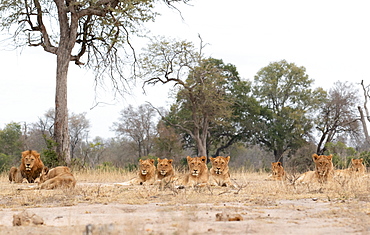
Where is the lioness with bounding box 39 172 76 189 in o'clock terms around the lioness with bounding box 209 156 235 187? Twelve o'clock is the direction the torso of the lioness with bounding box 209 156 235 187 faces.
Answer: the lioness with bounding box 39 172 76 189 is roughly at 2 o'clock from the lioness with bounding box 209 156 235 187.

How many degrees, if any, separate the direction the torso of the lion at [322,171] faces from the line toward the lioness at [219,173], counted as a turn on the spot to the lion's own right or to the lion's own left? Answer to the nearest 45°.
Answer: approximately 90° to the lion's own right

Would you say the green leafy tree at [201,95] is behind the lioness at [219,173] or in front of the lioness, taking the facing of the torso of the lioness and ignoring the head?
behind

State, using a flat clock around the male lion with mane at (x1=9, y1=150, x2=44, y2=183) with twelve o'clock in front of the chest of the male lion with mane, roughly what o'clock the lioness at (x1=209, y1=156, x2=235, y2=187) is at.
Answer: The lioness is roughly at 10 o'clock from the male lion with mane.

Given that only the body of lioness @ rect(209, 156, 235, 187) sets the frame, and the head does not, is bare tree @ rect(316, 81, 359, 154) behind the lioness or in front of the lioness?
behind

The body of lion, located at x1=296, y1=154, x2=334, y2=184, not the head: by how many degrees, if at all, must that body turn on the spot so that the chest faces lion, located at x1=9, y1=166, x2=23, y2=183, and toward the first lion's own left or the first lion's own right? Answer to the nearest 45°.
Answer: approximately 135° to the first lion's own right

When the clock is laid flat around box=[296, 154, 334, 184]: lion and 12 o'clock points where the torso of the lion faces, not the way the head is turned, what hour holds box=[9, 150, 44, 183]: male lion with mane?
The male lion with mane is roughly at 4 o'clock from the lion.
